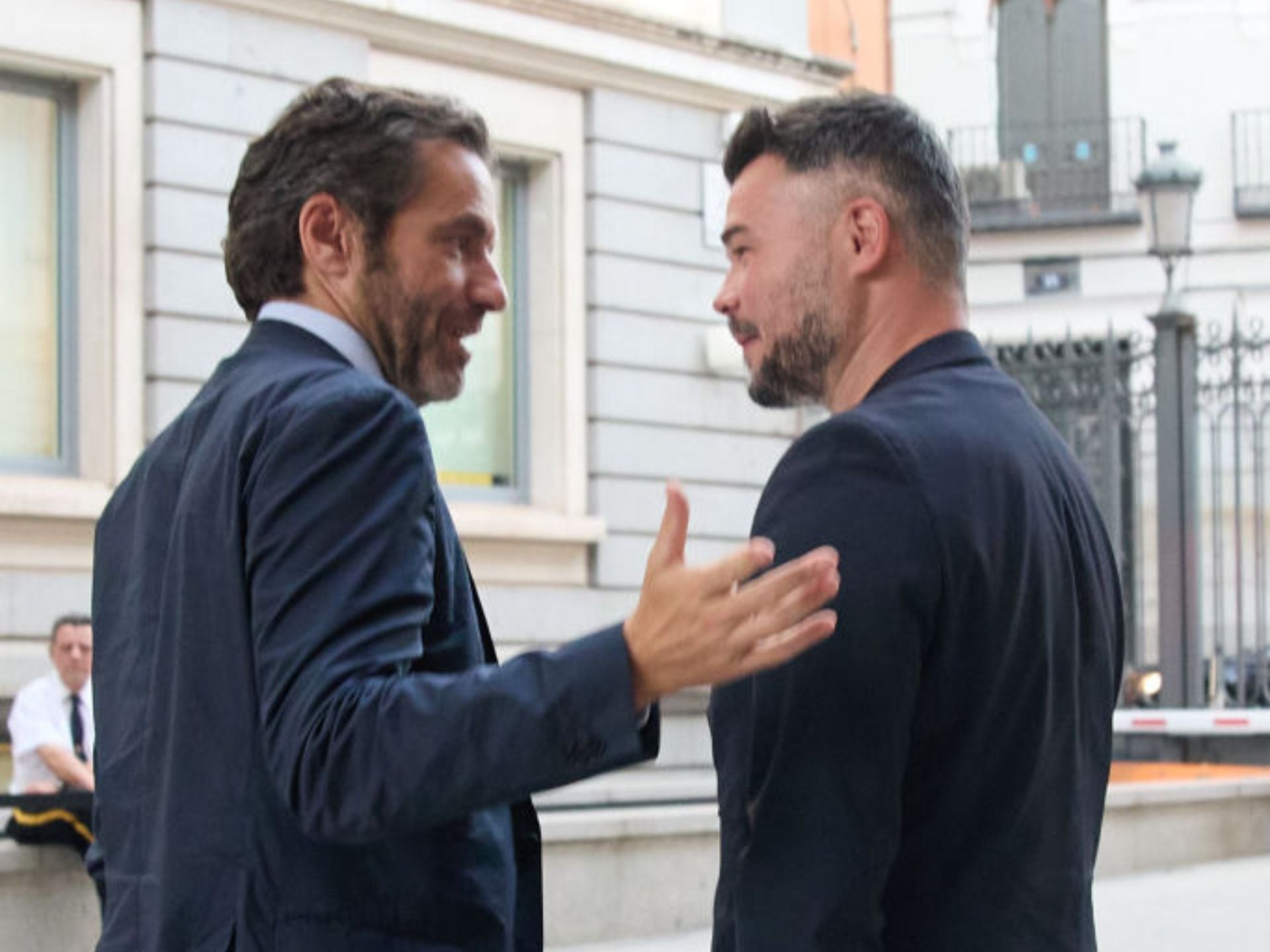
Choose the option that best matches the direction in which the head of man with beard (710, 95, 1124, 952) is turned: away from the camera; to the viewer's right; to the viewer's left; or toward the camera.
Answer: to the viewer's left

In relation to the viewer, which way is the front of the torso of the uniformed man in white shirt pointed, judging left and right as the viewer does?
facing the viewer and to the right of the viewer

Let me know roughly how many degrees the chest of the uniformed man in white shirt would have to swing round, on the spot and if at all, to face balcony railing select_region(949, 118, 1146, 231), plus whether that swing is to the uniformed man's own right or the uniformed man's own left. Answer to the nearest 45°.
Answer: approximately 90° to the uniformed man's own left

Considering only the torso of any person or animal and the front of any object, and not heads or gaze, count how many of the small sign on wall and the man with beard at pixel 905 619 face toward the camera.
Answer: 1

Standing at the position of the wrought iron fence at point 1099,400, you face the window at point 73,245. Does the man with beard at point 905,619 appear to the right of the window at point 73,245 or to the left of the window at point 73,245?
left

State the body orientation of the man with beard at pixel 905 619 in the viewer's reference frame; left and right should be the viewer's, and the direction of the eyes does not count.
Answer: facing away from the viewer and to the left of the viewer

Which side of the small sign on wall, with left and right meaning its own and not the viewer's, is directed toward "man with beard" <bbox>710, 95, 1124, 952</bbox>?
front

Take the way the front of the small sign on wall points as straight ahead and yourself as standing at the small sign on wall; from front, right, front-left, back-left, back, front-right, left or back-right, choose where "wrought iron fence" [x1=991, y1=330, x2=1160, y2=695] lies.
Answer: front

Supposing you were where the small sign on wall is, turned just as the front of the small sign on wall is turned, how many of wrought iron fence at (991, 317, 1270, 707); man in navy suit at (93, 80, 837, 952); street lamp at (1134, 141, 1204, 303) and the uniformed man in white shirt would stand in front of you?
4

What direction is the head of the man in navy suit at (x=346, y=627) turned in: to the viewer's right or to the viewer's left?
to the viewer's right

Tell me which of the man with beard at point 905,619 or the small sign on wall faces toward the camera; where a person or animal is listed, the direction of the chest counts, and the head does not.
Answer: the small sign on wall

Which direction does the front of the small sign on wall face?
toward the camera
